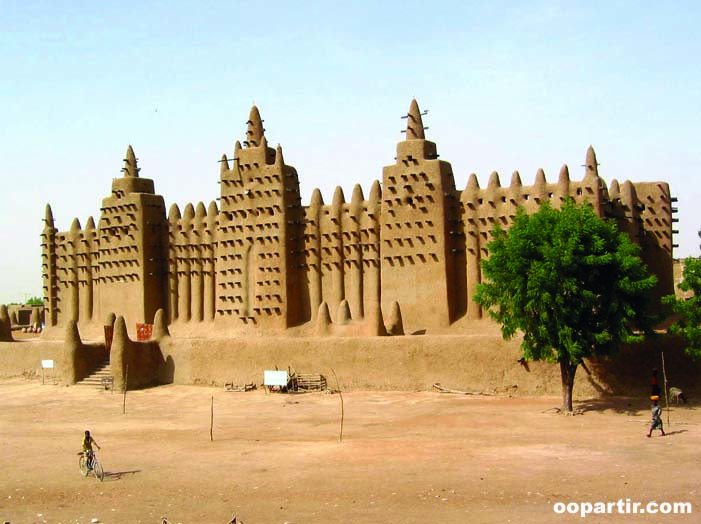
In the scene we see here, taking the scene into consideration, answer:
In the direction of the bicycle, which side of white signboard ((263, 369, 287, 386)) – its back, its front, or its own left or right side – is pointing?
front

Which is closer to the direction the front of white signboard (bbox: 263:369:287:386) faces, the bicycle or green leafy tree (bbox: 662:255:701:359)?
the bicycle

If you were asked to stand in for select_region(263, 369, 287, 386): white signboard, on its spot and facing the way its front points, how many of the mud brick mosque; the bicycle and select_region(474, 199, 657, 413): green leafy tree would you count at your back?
1

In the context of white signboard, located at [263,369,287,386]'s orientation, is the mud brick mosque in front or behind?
behind

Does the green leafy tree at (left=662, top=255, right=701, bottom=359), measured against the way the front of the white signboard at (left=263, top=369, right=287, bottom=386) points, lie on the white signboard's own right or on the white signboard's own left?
on the white signboard's own left

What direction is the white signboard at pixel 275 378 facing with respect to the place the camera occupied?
facing the viewer

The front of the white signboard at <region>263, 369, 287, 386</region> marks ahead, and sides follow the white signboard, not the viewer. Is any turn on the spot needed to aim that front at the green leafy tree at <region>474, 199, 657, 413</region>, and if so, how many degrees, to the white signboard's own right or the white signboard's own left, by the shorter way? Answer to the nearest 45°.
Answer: approximately 45° to the white signboard's own left

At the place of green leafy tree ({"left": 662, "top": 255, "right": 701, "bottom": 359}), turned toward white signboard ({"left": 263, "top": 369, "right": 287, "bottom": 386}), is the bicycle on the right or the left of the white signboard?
left
